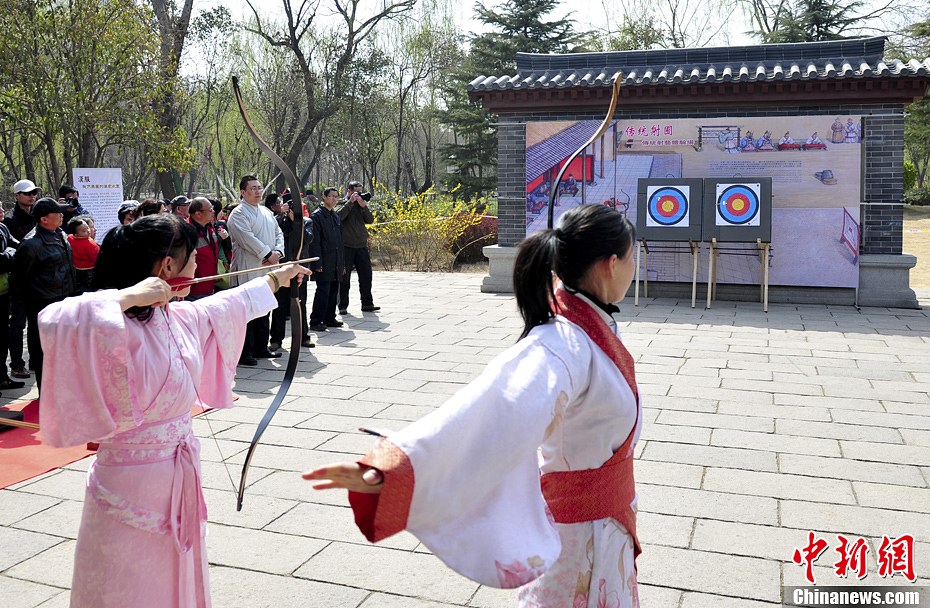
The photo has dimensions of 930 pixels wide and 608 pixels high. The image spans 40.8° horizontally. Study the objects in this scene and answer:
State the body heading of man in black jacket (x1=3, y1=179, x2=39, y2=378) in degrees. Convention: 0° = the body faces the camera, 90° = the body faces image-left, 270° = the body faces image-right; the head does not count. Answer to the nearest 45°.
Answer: approximately 315°

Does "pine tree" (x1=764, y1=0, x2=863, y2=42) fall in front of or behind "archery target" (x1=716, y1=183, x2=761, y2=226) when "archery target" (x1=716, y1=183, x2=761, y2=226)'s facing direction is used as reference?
behind

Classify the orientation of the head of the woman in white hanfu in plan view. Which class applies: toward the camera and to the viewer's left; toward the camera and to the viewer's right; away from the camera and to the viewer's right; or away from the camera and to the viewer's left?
away from the camera and to the viewer's right

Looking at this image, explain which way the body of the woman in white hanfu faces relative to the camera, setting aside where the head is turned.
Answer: to the viewer's right

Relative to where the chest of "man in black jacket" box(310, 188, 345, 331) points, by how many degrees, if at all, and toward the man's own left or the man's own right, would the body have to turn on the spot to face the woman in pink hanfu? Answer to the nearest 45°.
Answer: approximately 45° to the man's own right

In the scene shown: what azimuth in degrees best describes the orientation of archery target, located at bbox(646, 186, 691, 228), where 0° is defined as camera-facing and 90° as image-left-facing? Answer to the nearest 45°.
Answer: approximately 0°

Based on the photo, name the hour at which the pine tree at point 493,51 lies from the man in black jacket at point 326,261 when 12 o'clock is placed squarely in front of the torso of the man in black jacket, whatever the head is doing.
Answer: The pine tree is roughly at 8 o'clock from the man in black jacket.

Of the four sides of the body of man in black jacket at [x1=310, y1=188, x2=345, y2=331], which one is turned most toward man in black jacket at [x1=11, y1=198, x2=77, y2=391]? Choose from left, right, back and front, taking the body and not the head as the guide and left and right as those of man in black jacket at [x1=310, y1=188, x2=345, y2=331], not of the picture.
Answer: right

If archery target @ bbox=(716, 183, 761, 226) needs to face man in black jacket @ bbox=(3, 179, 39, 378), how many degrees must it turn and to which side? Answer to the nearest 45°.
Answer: approximately 45° to its right

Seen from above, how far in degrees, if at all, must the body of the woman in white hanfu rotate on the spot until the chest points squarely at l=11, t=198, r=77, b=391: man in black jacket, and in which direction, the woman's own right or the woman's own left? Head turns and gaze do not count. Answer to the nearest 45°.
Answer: approximately 135° to the woman's own left
